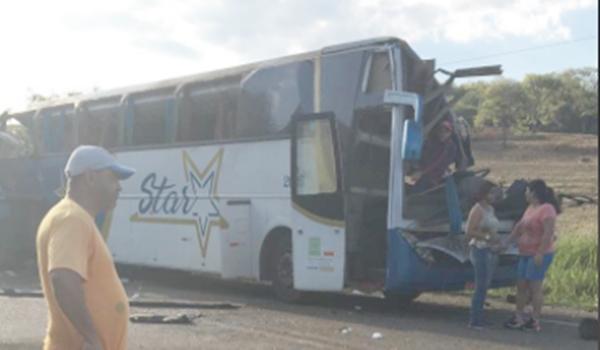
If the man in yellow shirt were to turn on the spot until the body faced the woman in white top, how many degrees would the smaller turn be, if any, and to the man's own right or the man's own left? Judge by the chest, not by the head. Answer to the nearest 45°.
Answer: approximately 45° to the man's own left

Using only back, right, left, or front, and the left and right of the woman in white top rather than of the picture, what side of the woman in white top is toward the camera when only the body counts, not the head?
right

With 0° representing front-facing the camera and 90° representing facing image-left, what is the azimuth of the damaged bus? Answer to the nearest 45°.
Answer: approximately 315°

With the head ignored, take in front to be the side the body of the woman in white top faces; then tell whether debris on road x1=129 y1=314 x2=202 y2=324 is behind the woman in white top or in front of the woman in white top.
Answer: behind

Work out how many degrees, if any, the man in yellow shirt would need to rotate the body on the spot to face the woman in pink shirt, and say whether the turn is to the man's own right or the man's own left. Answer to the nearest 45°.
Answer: approximately 45° to the man's own left

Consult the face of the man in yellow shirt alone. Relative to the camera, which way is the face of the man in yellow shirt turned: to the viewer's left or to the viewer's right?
to the viewer's right

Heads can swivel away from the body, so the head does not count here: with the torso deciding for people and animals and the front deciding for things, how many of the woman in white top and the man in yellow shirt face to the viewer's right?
2

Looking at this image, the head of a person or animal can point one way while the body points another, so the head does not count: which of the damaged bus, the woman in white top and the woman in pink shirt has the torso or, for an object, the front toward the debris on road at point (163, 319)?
the woman in pink shirt

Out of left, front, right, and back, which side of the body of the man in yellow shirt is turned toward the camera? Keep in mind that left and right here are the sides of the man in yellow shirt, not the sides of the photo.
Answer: right

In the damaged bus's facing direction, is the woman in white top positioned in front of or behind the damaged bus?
in front

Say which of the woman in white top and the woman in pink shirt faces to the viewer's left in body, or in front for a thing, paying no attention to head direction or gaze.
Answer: the woman in pink shirt

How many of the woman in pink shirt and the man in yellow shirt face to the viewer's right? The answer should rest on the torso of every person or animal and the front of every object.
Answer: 1

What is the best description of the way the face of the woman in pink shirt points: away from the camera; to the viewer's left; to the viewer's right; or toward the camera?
to the viewer's left

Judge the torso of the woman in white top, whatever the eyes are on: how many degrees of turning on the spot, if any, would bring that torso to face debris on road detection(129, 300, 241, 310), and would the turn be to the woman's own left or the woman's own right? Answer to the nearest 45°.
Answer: approximately 180°

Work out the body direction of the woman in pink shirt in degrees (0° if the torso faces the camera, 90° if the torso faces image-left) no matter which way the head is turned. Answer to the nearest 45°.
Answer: approximately 90°

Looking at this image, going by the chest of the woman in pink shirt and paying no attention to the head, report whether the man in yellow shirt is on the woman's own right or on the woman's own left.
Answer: on the woman's own left

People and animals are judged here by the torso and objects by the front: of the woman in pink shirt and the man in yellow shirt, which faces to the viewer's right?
the man in yellow shirt

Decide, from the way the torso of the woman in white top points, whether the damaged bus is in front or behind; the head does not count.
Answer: behind
